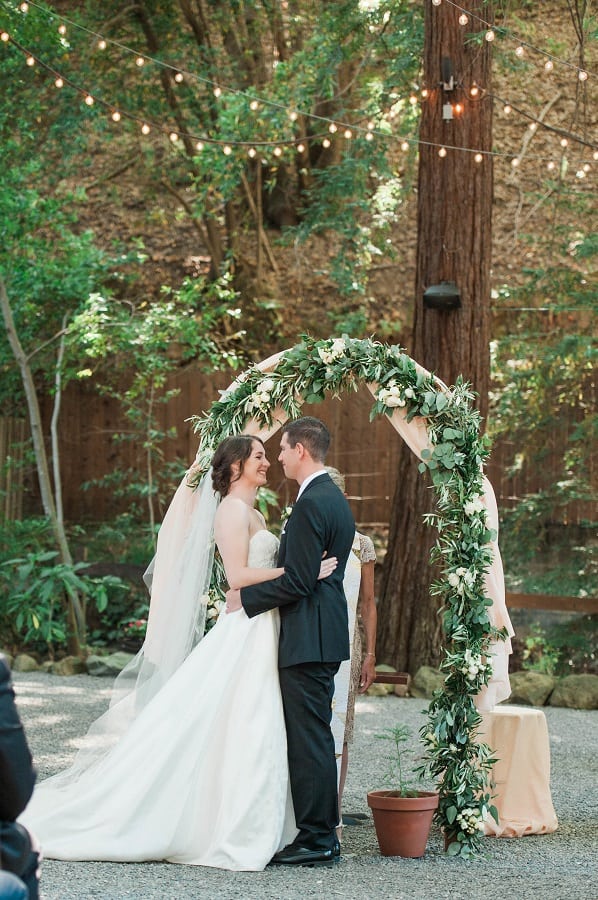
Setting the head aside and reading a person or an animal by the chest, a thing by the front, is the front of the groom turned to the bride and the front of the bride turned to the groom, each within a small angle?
yes

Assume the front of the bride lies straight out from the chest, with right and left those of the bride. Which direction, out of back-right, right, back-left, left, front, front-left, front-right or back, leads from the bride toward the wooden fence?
left

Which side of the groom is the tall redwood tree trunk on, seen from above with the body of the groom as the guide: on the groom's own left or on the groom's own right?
on the groom's own right

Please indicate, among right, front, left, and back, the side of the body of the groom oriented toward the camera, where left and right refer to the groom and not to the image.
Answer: left

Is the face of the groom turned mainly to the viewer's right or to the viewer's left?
to the viewer's left

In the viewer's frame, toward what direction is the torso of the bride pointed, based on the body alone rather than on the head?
to the viewer's right

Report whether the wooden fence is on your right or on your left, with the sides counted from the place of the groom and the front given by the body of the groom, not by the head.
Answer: on your right

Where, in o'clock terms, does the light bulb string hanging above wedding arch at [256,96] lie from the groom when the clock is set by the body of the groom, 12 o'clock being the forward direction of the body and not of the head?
The light bulb string hanging above wedding arch is roughly at 3 o'clock from the groom.

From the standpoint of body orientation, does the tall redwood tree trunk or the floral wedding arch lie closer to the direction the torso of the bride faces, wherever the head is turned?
the floral wedding arch

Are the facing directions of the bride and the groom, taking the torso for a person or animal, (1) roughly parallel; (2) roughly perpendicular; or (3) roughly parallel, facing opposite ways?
roughly parallel, facing opposite ways

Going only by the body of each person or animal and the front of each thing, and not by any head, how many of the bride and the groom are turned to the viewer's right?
1

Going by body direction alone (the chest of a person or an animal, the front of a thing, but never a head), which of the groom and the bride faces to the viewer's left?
the groom

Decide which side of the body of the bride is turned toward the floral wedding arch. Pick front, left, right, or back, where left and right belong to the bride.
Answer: front

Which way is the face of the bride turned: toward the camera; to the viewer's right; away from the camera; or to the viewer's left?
to the viewer's right
